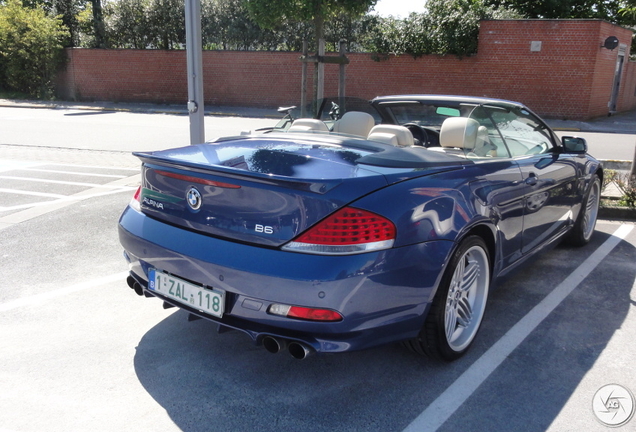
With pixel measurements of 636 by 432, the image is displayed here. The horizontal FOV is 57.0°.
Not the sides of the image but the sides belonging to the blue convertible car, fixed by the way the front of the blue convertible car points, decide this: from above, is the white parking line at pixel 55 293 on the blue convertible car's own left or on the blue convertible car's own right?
on the blue convertible car's own left

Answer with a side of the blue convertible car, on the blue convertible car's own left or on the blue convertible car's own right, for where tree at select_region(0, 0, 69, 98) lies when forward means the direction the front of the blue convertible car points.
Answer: on the blue convertible car's own left

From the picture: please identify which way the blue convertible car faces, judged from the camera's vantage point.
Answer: facing away from the viewer and to the right of the viewer

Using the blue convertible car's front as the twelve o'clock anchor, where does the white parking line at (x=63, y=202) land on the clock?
The white parking line is roughly at 9 o'clock from the blue convertible car.

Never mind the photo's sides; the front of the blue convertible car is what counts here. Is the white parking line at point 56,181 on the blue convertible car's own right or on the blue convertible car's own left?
on the blue convertible car's own left

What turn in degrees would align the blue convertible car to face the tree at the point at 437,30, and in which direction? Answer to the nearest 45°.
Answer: approximately 45° to its left

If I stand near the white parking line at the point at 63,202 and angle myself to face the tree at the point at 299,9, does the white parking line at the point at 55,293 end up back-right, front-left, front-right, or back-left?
back-right

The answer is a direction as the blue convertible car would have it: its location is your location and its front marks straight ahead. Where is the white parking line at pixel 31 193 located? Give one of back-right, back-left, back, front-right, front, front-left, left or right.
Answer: left

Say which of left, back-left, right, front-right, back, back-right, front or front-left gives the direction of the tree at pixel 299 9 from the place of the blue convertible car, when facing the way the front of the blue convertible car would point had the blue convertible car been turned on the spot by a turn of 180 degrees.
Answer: back-right
